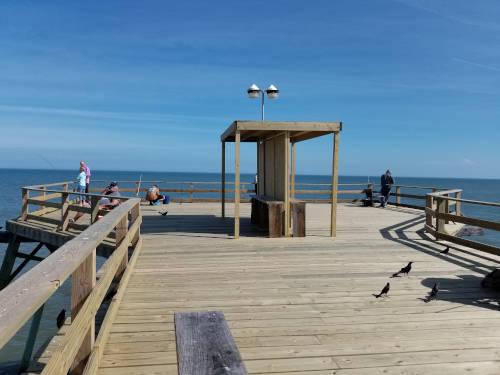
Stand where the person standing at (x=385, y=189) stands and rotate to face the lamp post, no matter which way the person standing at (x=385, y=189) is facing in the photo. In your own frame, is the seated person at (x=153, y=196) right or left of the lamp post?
right

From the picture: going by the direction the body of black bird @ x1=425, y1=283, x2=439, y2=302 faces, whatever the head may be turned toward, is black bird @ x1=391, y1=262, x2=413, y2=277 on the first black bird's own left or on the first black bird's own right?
on the first black bird's own left
